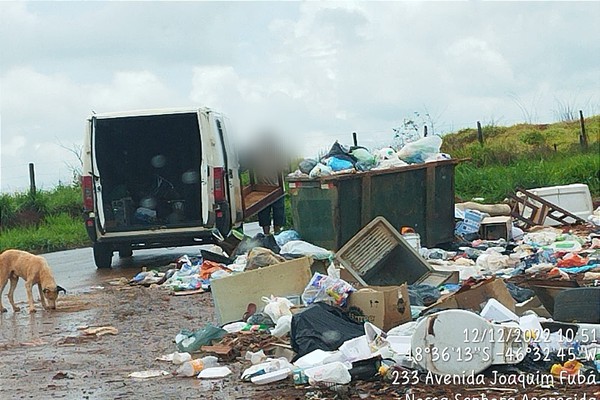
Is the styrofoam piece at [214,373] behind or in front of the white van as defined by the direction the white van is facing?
behind

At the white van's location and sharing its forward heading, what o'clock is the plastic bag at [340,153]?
The plastic bag is roughly at 4 o'clock from the white van.

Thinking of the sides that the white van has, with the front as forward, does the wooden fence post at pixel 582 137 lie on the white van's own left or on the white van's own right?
on the white van's own right

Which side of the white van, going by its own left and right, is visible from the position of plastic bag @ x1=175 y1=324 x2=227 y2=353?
back

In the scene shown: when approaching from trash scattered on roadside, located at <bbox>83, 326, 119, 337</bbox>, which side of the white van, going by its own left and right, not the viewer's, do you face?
back

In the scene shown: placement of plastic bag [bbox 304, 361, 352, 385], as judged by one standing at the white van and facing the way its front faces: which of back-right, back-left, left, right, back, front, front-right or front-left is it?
back

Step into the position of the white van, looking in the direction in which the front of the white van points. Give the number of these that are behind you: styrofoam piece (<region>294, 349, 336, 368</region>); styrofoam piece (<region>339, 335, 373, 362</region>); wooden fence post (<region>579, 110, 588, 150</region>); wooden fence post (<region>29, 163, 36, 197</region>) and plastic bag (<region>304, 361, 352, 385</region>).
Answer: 3

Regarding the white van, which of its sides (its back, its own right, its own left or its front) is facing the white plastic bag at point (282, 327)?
back

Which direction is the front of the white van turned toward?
away from the camera

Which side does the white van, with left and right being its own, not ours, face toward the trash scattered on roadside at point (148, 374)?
back

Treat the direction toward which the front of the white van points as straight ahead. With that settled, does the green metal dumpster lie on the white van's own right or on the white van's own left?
on the white van's own right
